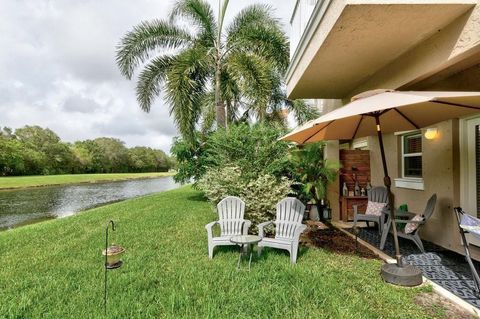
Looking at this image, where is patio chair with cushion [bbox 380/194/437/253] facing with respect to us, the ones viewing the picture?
facing to the left of the viewer

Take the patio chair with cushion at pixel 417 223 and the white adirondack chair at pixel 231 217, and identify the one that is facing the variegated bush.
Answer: the patio chair with cushion

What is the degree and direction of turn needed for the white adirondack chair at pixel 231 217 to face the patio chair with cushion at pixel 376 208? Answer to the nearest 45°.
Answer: approximately 90° to its left

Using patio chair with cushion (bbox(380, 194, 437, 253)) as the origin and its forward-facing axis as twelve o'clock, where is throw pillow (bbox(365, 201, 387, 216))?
The throw pillow is roughly at 2 o'clock from the patio chair with cushion.

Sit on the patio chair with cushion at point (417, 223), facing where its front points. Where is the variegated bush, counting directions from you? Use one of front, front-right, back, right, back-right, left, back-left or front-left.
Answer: front

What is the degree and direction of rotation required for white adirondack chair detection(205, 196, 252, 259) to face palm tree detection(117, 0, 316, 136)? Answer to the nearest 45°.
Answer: approximately 180°

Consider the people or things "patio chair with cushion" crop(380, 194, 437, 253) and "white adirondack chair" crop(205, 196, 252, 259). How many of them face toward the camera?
1

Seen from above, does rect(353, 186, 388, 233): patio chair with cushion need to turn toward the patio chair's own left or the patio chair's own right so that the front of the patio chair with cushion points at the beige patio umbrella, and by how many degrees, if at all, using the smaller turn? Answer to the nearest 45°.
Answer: approximately 45° to the patio chair's own left

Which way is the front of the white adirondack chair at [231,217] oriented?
toward the camera

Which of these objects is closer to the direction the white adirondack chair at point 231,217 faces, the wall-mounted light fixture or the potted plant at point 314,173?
the wall-mounted light fixture

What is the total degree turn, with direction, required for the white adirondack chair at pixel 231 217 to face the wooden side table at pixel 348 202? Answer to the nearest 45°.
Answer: approximately 135° to its left
